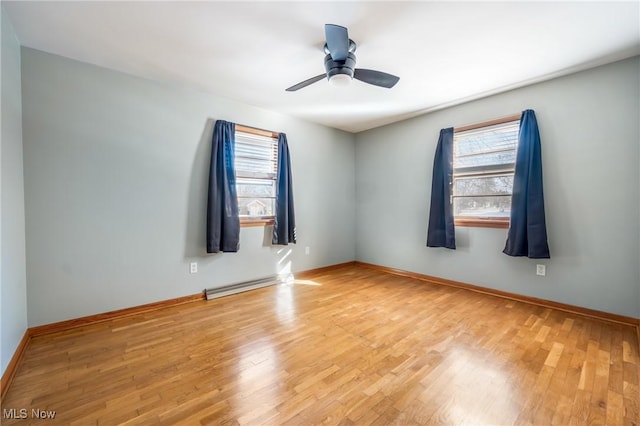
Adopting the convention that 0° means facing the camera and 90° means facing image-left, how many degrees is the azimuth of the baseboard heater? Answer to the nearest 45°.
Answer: approximately 315°

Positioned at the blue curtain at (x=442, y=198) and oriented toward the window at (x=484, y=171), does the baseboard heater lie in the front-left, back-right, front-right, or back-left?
back-right

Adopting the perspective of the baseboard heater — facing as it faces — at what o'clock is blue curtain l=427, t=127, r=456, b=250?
The blue curtain is roughly at 11 o'clock from the baseboard heater.
